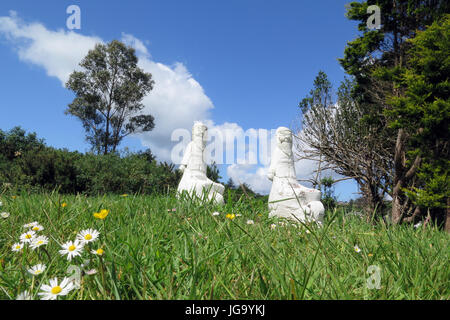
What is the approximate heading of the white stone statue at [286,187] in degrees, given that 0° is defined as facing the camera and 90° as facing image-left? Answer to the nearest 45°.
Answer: approximately 315°

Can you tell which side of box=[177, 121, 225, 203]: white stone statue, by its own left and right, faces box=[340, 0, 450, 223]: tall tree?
front

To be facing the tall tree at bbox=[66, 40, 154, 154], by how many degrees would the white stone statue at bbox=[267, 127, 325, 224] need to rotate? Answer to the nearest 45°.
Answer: approximately 180°

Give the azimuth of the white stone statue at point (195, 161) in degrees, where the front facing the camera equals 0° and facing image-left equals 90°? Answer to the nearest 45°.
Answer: approximately 315°
